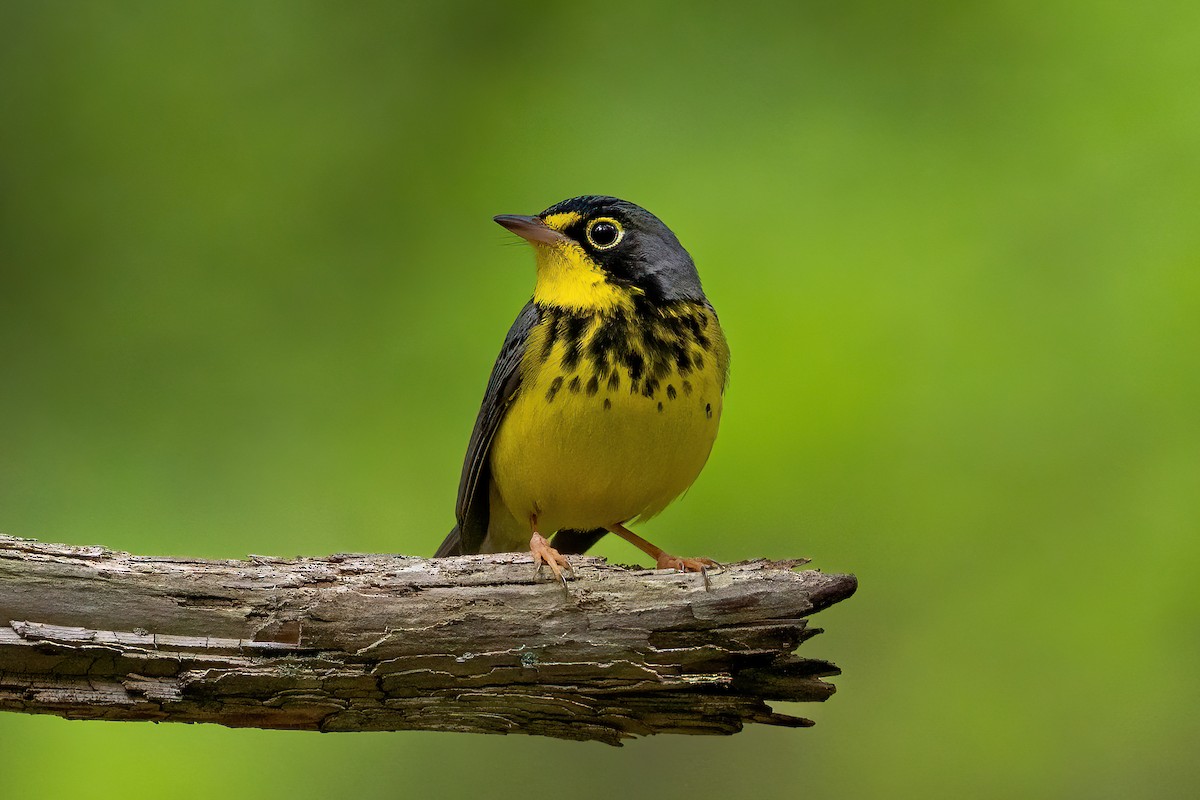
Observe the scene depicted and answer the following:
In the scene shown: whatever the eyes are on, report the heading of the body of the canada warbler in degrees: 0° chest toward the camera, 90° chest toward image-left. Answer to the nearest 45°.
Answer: approximately 315°
